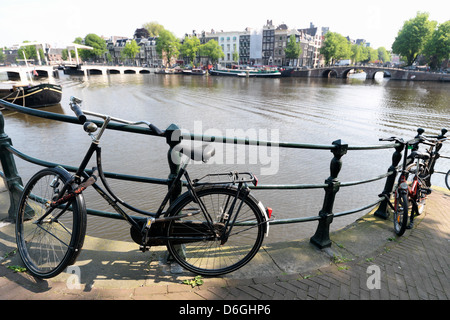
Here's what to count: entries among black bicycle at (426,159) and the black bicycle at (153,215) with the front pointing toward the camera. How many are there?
1

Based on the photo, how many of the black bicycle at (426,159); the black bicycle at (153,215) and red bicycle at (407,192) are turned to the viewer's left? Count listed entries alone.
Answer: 1

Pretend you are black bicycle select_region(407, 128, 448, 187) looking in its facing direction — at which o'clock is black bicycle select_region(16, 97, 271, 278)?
black bicycle select_region(16, 97, 271, 278) is roughly at 1 o'clock from black bicycle select_region(407, 128, 448, 187).

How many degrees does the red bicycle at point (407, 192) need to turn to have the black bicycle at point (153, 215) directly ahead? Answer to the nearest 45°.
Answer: approximately 45° to its right

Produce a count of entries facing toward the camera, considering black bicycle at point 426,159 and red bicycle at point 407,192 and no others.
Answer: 2

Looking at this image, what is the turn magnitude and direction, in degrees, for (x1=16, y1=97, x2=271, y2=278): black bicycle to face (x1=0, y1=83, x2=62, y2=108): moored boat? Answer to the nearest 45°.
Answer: approximately 90° to its right

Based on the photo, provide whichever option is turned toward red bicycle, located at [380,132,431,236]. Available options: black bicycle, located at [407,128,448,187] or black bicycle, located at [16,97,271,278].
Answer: black bicycle, located at [407,128,448,187]

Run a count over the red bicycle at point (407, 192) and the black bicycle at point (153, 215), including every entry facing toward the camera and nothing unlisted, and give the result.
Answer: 1

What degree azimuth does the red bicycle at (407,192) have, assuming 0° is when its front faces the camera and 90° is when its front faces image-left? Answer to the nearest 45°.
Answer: approximately 0°

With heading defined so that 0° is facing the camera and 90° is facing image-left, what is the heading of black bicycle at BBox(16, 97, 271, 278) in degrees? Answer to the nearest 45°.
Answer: approximately 90°

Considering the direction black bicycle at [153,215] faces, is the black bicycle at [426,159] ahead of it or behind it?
behind

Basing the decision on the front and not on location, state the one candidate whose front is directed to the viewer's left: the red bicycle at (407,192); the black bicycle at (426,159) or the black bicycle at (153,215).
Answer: the black bicycle at (153,215)

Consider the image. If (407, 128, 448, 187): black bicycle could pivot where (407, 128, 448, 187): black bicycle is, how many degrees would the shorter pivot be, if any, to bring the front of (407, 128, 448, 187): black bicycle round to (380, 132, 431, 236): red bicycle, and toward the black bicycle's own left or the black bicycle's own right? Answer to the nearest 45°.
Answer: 0° — it already faces it

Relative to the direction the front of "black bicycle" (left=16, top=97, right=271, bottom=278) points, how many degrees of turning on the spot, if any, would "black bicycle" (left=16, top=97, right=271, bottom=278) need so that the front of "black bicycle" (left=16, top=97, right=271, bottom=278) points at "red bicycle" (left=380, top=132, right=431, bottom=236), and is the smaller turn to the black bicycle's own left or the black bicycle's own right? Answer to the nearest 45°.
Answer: approximately 180°

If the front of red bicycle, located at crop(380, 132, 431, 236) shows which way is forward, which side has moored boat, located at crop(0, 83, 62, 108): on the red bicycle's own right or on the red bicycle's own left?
on the red bicycle's own right
